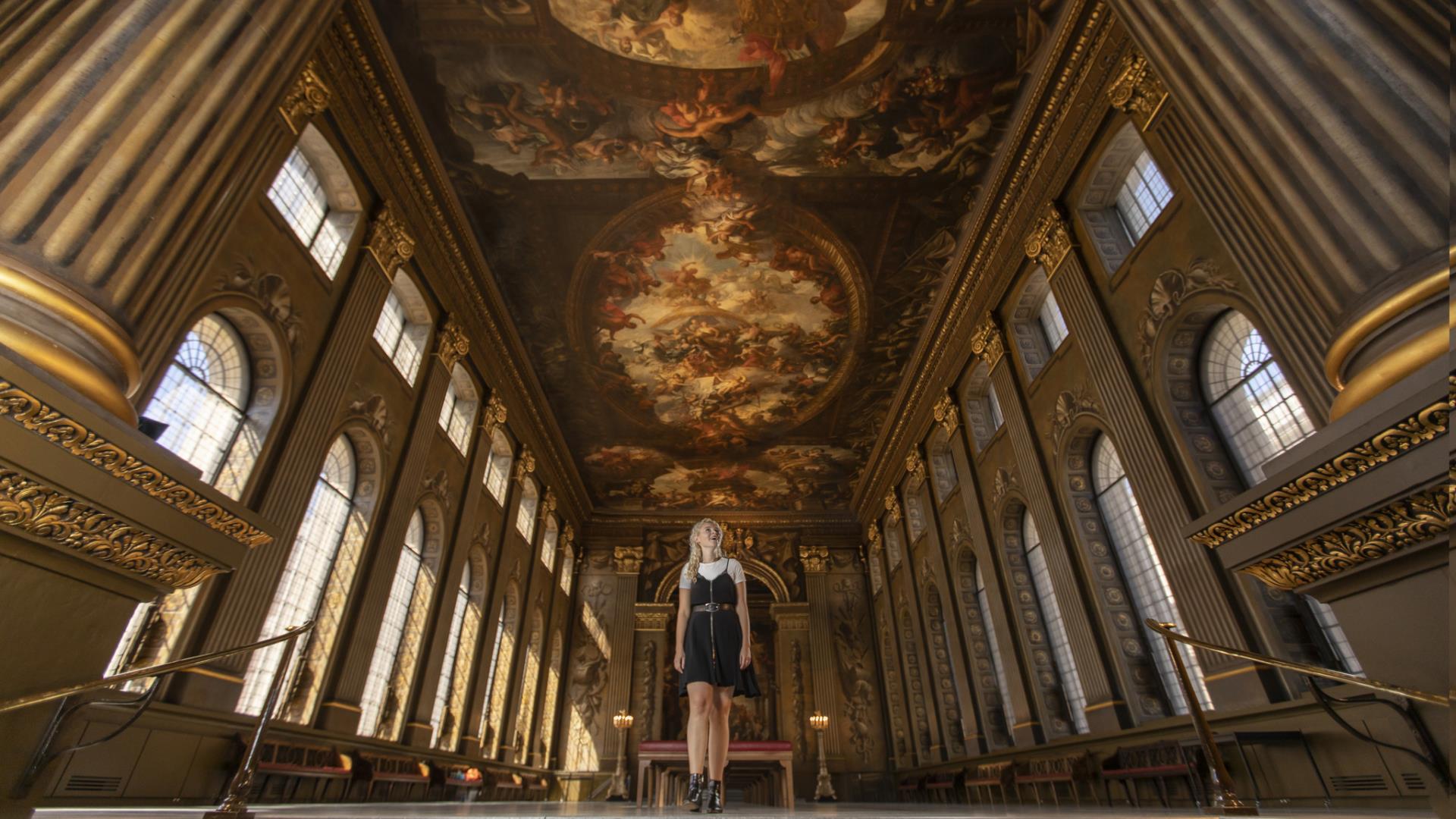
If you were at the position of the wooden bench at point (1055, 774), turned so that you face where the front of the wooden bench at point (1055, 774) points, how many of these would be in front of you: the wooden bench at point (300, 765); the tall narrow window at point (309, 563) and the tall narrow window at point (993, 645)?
2

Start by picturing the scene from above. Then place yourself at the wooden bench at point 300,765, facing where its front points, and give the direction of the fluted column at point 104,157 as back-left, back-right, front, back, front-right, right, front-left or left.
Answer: front-right

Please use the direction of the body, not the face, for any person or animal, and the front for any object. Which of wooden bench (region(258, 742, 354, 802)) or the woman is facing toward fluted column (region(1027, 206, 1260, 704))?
the wooden bench

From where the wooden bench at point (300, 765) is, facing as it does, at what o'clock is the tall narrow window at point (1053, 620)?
The tall narrow window is roughly at 11 o'clock from the wooden bench.

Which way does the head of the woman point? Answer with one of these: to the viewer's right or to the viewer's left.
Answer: to the viewer's right

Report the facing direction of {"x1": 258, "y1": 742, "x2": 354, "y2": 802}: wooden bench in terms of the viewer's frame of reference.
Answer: facing the viewer and to the right of the viewer

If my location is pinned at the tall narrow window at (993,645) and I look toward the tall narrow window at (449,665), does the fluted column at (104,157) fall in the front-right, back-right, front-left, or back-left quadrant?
front-left

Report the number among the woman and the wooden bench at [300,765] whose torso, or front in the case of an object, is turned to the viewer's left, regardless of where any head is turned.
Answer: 0

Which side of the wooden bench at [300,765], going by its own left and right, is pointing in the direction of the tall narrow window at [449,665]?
left

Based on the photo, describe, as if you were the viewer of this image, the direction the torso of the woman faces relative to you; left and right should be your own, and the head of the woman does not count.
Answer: facing the viewer

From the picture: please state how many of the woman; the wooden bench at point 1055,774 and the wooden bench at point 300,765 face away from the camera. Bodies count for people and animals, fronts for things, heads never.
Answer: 0

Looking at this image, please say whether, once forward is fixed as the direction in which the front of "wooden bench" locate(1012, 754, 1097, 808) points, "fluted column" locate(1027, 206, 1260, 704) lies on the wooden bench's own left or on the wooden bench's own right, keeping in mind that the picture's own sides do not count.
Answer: on the wooden bench's own left
